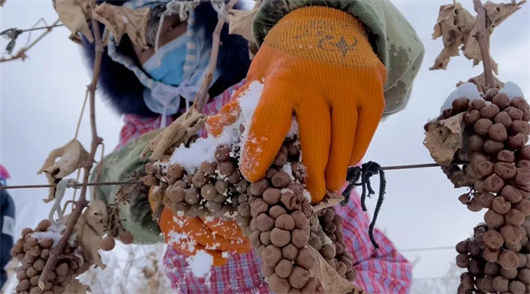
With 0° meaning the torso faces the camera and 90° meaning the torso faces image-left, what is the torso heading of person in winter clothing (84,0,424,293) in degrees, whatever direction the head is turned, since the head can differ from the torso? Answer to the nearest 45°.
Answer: approximately 0°

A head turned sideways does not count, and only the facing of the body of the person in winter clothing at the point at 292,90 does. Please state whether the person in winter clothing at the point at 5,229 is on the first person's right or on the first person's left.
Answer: on the first person's right
